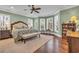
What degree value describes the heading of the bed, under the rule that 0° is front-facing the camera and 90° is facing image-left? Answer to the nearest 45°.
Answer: approximately 315°
